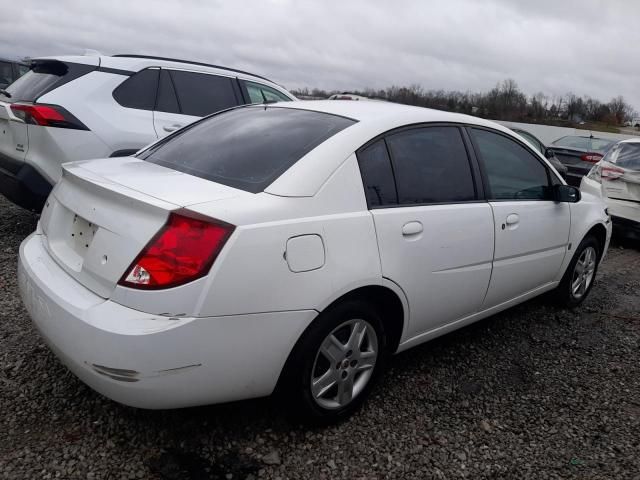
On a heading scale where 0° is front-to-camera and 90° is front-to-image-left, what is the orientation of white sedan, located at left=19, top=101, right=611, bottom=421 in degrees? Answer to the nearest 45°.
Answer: approximately 225°

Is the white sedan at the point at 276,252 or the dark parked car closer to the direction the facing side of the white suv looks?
the dark parked car

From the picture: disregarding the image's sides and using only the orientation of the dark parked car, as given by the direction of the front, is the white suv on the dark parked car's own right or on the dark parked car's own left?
on the dark parked car's own left

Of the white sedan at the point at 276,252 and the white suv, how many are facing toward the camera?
0

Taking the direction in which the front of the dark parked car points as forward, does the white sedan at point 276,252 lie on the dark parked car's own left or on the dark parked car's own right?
on the dark parked car's own left

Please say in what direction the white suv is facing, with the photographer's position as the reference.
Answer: facing away from the viewer and to the right of the viewer

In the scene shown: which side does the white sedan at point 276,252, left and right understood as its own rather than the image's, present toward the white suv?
left

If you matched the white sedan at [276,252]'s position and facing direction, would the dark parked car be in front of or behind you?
in front
